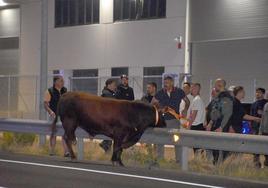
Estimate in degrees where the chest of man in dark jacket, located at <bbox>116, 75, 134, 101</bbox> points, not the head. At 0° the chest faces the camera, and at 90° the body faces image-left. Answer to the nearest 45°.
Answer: approximately 0°

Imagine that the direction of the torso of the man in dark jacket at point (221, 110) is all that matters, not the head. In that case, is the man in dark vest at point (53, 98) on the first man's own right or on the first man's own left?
on the first man's own right

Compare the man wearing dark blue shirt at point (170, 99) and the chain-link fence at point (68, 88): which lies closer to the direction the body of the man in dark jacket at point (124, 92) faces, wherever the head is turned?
the man wearing dark blue shirt

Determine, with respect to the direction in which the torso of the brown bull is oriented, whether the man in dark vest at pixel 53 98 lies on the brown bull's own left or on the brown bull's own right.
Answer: on the brown bull's own left

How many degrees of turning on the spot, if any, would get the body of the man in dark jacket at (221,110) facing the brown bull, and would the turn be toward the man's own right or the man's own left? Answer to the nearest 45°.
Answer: approximately 45° to the man's own right

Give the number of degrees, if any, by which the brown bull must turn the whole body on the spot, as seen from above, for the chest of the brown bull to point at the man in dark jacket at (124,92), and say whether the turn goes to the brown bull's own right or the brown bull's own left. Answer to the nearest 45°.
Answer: approximately 90° to the brown bull's own left

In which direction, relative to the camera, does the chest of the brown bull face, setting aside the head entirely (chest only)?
to the viewer's right

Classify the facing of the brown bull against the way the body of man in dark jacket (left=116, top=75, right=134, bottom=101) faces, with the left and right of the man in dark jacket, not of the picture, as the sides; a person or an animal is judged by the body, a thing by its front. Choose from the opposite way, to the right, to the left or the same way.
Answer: to the left
